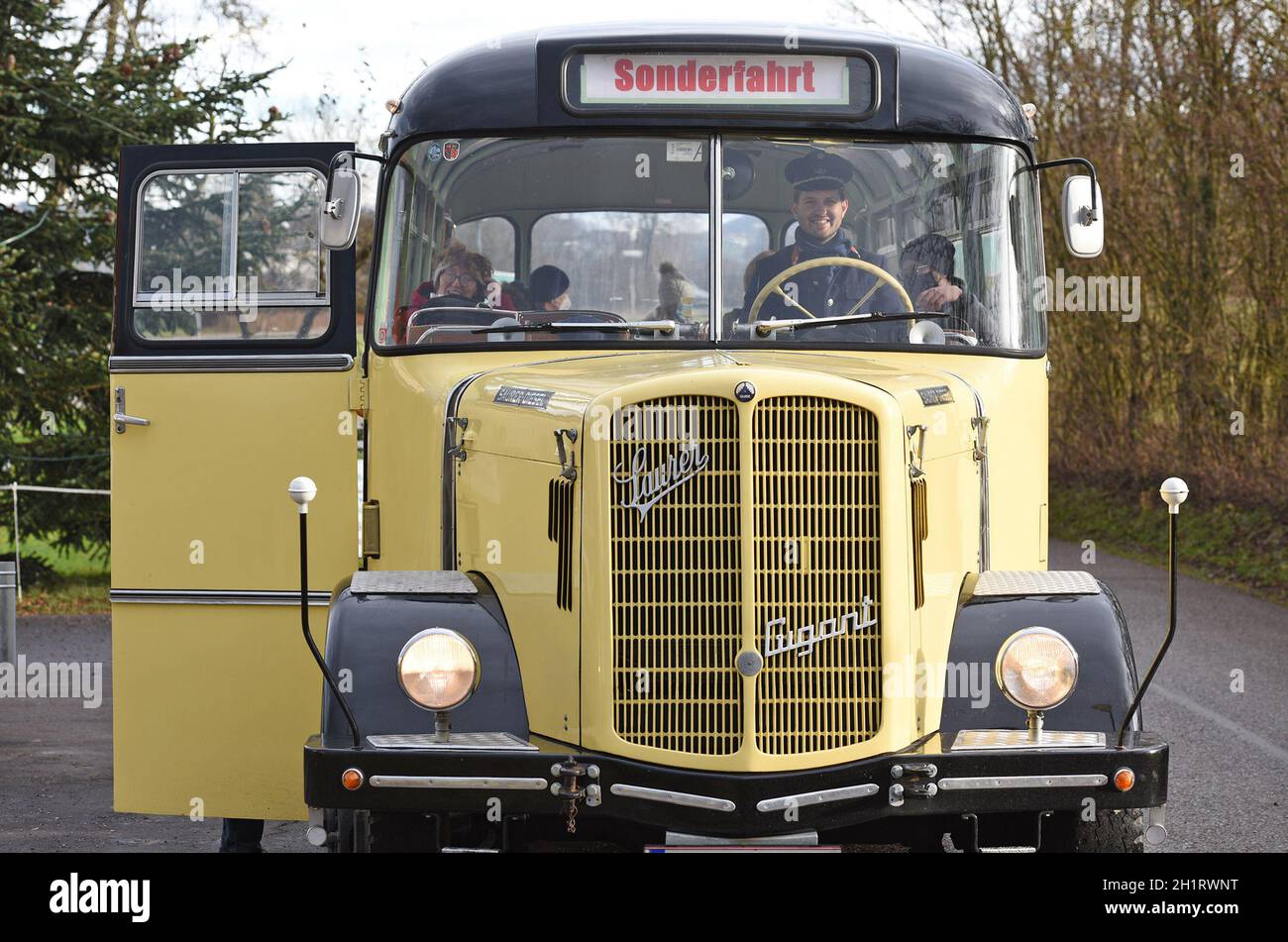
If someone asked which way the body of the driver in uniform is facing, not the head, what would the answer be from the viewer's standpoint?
toward the camera

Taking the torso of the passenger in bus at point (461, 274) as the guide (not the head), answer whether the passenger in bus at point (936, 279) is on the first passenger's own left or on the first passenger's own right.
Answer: on the first passenger's own left

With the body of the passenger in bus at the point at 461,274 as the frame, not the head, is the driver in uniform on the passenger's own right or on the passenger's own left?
on the passenger's own left

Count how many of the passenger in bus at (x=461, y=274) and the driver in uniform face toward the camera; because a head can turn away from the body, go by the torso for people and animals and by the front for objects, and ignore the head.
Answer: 2

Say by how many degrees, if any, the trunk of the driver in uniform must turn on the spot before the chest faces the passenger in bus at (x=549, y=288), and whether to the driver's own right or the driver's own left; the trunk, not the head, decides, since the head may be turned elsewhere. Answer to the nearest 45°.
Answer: approximately 90° to the driver's own right

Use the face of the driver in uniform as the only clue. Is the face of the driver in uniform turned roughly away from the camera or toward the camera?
toward the camera

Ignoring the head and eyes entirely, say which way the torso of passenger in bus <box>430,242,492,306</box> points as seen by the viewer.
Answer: toward the camera

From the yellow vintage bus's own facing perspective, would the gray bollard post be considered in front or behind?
behind

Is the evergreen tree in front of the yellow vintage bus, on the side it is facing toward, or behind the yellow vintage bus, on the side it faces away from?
behind

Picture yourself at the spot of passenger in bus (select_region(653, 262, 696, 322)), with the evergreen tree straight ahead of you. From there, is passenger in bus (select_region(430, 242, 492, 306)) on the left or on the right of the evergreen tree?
left

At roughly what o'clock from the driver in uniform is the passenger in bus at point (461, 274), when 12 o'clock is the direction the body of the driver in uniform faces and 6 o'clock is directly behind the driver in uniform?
The passenger in bus is roughly at 3 o'clock from the driver in uniform.
